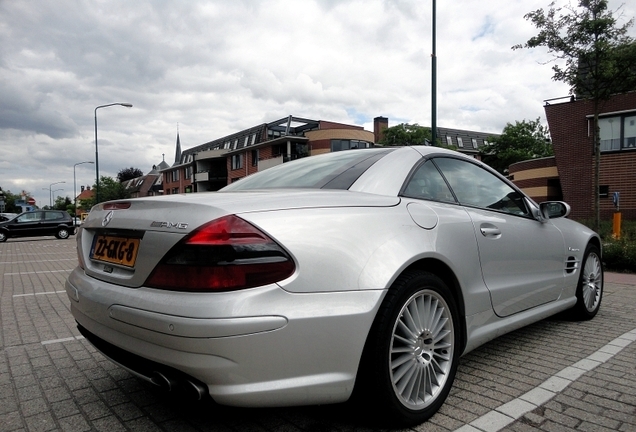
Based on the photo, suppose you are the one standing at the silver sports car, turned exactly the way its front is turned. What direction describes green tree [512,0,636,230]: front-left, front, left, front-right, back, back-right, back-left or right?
front

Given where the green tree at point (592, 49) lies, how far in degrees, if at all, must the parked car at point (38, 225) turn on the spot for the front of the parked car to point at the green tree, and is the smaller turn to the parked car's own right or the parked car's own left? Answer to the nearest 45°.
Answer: approximately 135° to the parked car's own left

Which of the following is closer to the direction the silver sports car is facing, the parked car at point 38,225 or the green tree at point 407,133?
the green tree

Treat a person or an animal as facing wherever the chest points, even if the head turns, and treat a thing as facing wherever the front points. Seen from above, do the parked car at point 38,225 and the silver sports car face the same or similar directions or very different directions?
very different directions

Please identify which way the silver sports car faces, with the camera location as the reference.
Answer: facing away from the viewer and to the right of the viewer

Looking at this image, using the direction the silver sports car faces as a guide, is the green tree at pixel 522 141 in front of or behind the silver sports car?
in front

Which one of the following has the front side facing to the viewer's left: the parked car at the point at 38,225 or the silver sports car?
the parked car

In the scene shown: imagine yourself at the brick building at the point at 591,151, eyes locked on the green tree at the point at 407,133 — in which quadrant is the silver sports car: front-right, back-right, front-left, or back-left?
back-left

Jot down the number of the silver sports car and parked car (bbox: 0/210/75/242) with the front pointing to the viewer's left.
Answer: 1

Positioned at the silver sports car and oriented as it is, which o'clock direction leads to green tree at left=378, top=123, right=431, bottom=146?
The green tree is roughly at 11 o'clock from the silver sports car.

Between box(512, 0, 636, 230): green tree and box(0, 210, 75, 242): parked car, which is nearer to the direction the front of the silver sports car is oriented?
the green tree

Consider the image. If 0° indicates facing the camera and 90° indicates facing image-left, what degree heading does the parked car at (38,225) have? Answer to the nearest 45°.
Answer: approximately 90°

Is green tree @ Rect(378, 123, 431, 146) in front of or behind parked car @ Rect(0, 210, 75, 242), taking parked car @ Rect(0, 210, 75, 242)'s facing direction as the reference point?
behind

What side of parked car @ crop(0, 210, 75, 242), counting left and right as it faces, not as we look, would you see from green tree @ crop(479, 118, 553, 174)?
back

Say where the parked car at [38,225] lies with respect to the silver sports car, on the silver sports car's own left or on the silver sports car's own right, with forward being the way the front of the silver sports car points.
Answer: on the silver sports car's own left
